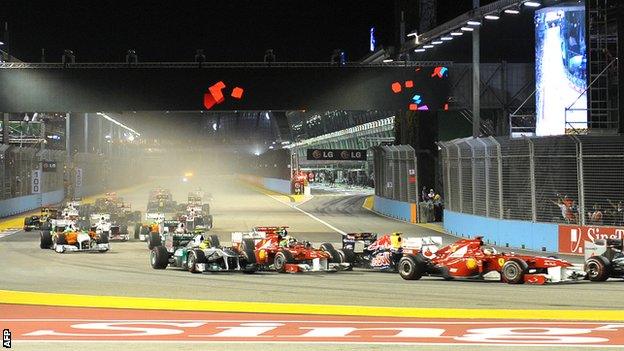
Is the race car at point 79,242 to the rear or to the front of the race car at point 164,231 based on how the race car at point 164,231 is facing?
to the rear

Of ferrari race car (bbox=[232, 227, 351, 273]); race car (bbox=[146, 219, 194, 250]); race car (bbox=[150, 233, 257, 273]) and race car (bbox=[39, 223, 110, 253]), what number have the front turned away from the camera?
0

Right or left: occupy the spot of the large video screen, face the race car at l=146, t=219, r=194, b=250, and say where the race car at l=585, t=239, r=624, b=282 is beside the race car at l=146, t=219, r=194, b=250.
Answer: left

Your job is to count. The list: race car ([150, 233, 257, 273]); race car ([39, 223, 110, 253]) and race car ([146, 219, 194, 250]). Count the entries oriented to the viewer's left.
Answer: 0

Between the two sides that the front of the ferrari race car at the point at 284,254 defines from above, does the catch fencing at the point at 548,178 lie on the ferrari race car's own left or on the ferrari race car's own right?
on the ferrari race car's own left

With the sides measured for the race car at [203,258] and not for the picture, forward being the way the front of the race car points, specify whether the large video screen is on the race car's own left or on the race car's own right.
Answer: on the race car's own left

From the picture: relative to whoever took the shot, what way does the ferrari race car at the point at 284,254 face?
facing the viewer and to the right of the viewer

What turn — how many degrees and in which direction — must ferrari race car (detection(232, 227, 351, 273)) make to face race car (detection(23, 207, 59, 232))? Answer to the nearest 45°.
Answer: approximately 180°

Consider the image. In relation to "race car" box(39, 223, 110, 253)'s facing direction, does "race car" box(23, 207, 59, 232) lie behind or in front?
behind

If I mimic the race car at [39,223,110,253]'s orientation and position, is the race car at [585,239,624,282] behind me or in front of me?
in front

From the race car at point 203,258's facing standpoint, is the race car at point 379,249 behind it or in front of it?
in front

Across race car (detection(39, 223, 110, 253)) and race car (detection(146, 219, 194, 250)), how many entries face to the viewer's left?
0

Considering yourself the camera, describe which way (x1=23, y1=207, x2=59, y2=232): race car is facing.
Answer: facing the viewer and to the left of the viewer

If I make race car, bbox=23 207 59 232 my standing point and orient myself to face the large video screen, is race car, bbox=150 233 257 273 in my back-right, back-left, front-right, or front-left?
front-right

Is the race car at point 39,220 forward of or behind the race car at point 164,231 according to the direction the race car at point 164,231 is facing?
behind

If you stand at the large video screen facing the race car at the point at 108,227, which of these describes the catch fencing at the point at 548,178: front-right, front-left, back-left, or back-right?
front-left
